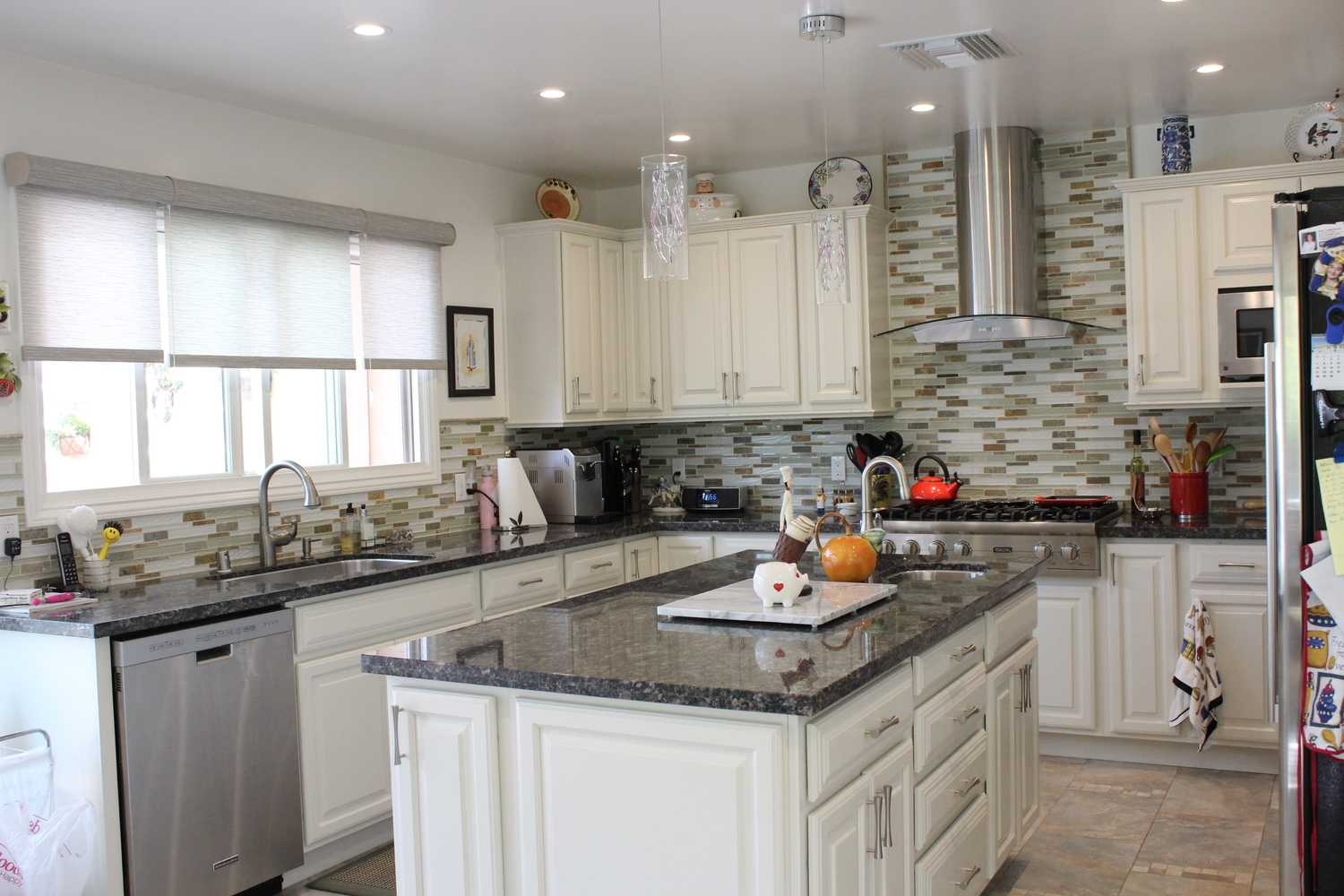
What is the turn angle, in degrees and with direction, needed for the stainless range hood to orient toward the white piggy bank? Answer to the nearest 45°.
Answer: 0° — it already faces it

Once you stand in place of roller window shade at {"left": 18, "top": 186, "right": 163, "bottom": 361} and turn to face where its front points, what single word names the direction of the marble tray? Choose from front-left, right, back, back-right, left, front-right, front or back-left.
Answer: front

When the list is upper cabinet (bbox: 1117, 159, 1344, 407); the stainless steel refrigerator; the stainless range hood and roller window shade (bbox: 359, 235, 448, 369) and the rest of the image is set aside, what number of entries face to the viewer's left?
1

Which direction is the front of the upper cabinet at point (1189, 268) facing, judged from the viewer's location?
facing the viewer

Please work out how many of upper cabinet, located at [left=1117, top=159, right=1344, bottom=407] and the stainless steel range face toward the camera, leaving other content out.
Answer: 2

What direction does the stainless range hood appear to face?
toward the camera

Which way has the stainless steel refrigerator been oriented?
to the viewer's left

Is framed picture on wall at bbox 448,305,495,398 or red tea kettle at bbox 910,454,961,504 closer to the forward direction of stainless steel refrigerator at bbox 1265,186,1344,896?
the framed picture on wall

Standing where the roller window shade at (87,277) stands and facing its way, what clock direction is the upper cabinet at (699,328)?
The upper cabinet is roughly at 10 o'clock from the roller window shade.

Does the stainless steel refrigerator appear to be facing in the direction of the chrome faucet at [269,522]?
yes

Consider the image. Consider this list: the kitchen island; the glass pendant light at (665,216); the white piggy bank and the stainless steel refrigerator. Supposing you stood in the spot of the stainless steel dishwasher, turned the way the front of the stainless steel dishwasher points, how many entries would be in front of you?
4

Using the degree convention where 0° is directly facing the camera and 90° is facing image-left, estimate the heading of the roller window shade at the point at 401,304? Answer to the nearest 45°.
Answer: approximately 315°

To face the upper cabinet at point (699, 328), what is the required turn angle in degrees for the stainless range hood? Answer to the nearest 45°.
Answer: approximately 90° to its right

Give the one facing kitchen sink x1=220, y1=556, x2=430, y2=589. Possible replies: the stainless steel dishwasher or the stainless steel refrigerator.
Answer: the stainless steel refrigerator

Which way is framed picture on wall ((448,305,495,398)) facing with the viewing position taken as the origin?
facing the viewer and to the right of the viewer
